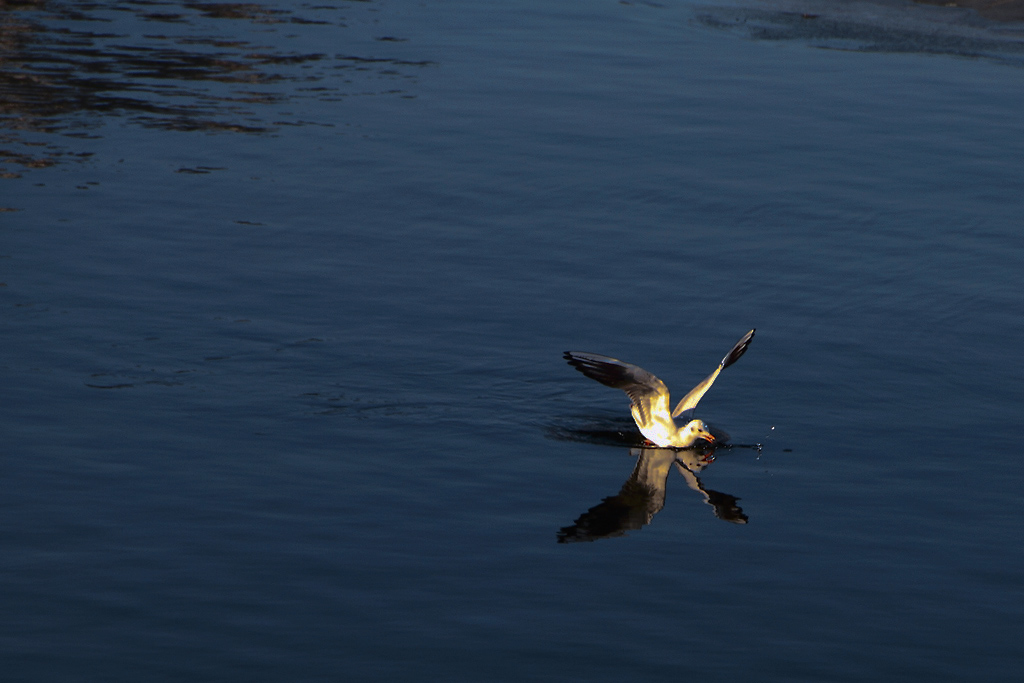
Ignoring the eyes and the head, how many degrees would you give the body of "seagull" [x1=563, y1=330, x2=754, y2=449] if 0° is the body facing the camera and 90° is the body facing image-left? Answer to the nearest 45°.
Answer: approximately 315°
